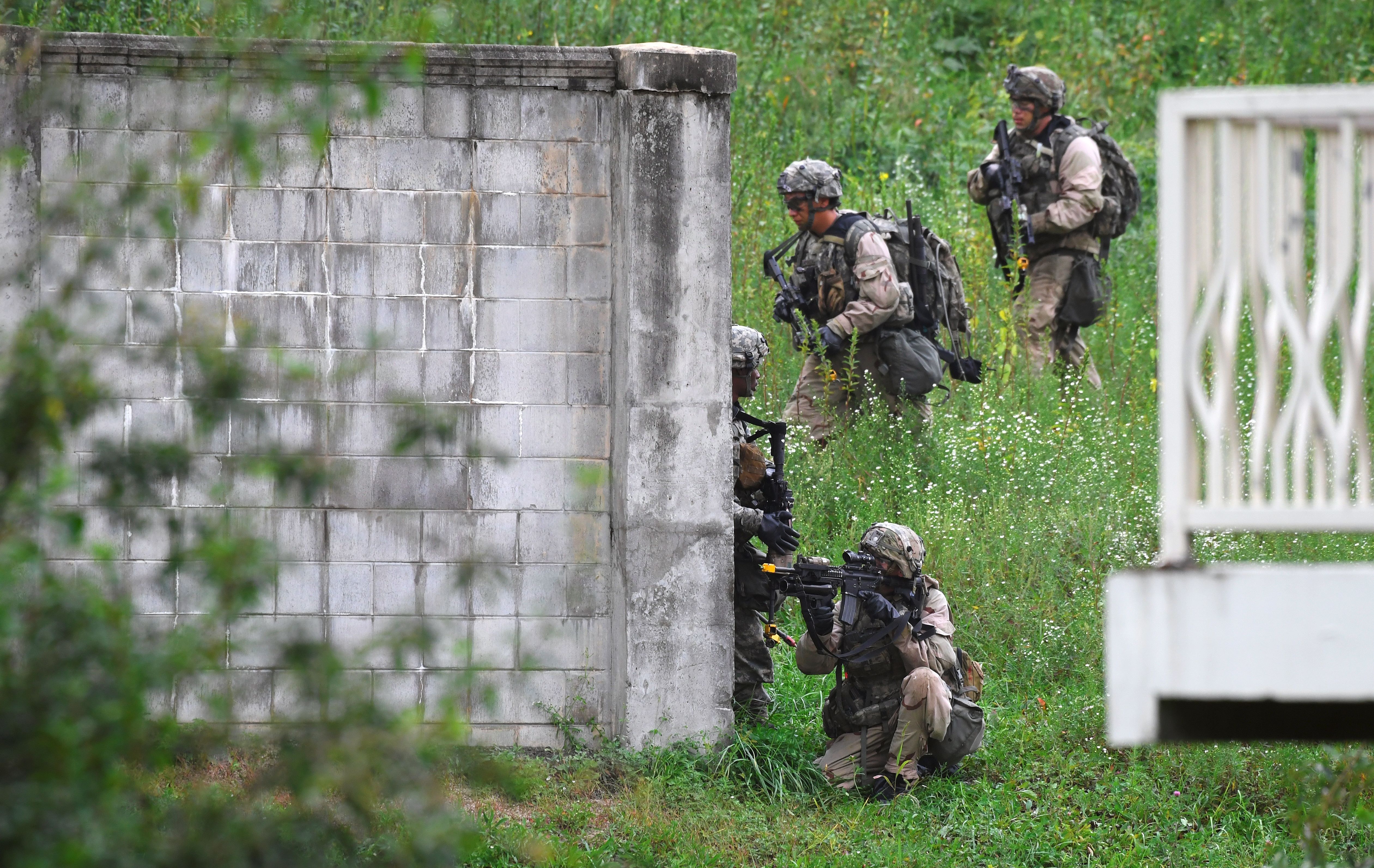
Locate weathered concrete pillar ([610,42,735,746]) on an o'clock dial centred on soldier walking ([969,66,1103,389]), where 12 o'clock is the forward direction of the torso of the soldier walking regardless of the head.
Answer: The weathered concrete pillar is roughly at 11 o'clock from the soldier walking.

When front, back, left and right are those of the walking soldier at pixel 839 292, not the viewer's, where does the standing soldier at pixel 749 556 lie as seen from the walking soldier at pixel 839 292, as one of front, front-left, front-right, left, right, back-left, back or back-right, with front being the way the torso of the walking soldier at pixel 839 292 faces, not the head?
front-left

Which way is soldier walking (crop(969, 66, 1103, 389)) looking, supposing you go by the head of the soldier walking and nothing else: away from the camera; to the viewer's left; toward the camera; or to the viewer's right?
to the viewer's left

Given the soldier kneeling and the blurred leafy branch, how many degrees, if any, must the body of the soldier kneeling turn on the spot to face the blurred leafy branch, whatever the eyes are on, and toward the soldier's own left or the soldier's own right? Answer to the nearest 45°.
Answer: approximately 45° to the soldier's own left

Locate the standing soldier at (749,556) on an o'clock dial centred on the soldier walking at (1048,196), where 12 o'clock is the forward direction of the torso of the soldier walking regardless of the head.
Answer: The standing soldier is roughly at 11 o'clock from the soldier walking.

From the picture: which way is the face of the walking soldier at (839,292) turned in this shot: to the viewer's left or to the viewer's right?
to the viewer's left

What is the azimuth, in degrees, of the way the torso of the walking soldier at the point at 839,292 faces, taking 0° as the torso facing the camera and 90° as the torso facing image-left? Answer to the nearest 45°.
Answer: approximately 45°

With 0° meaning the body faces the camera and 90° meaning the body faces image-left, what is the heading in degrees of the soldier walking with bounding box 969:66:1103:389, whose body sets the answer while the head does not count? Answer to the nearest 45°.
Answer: approximately 45°
